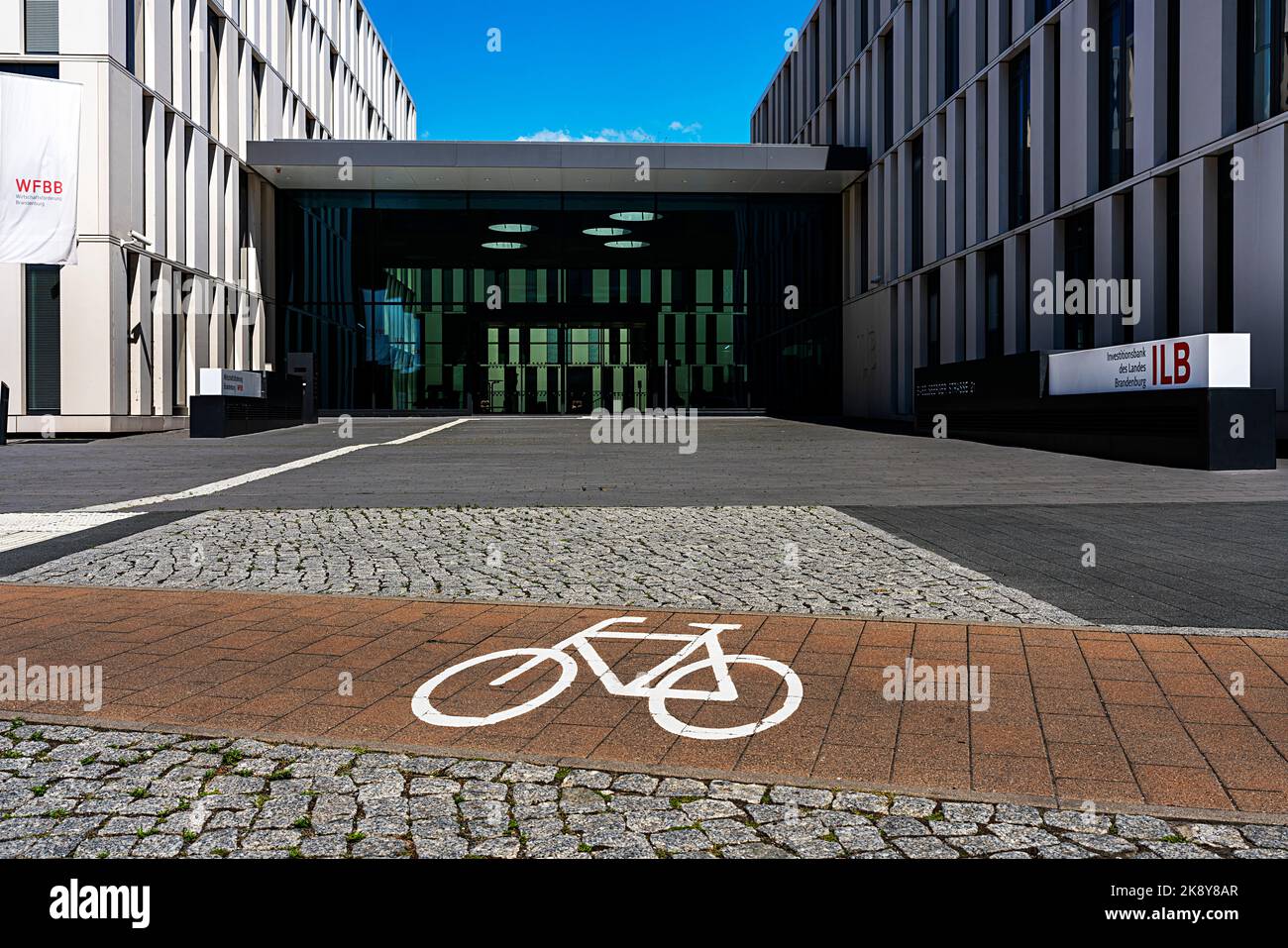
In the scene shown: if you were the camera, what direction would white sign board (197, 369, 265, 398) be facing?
facing the viewer and to the right of the viewer

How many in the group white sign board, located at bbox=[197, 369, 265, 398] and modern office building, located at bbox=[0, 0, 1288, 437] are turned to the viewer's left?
0

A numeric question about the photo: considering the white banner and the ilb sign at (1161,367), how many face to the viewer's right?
0
